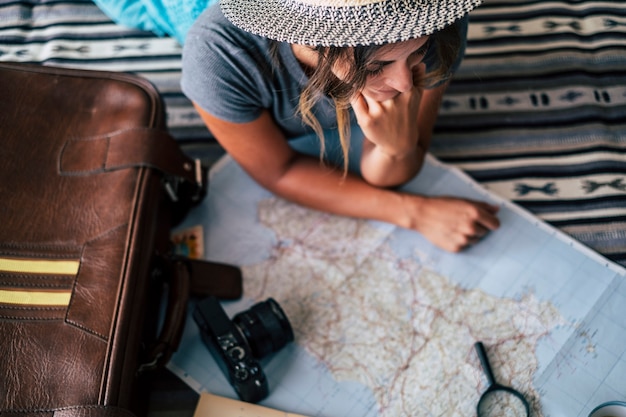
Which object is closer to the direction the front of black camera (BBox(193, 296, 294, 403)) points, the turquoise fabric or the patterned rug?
the patterned rug

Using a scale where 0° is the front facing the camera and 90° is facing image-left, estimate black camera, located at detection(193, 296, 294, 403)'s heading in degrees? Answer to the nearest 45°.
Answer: approximately 225°

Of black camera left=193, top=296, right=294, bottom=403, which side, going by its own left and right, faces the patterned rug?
front

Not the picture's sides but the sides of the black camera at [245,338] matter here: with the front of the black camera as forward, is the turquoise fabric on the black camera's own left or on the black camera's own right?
on the black camera's own left
